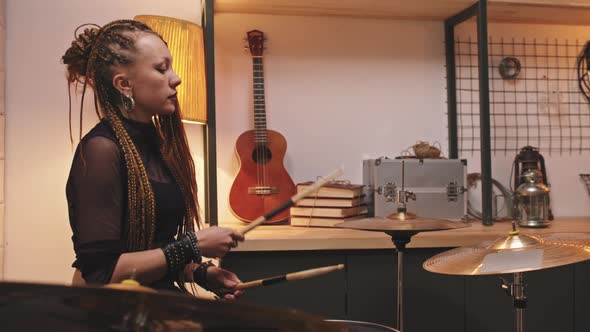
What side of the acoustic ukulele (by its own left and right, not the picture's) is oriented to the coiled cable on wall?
left

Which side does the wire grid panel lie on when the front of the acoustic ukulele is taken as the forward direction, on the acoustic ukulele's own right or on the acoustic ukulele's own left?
on the acoustic ukulele's own left

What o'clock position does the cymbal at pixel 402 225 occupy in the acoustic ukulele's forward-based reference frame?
The cymbal is roughly at 11 o'clock from the acoustic ukulele.

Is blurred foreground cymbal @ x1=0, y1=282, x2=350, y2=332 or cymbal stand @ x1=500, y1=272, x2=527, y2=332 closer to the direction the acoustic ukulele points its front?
the blurred foreground cymbal

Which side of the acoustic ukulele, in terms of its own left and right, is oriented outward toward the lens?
front

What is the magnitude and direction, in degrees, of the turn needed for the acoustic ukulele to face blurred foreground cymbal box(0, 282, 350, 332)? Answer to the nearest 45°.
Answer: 0° — it already faces it

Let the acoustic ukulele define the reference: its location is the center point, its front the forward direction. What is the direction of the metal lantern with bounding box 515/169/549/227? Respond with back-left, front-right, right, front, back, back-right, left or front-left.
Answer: left

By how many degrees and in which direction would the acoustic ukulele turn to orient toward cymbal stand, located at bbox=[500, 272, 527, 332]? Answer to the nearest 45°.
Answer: approximately 45° to its left

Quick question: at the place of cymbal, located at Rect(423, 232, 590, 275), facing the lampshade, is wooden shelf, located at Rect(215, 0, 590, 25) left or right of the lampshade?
right

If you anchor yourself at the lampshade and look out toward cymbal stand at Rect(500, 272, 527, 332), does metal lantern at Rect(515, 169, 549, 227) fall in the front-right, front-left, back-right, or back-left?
front-left

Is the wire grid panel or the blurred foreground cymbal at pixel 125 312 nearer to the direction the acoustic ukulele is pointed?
the blurred foreground cymbal

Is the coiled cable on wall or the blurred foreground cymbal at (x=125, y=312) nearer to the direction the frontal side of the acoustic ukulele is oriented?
the blurred foreground cymbal

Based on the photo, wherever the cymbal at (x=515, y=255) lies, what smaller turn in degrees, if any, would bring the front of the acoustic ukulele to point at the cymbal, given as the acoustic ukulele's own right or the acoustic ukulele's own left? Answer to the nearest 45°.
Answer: approximately 45° to the acoustic ukulele's own left
